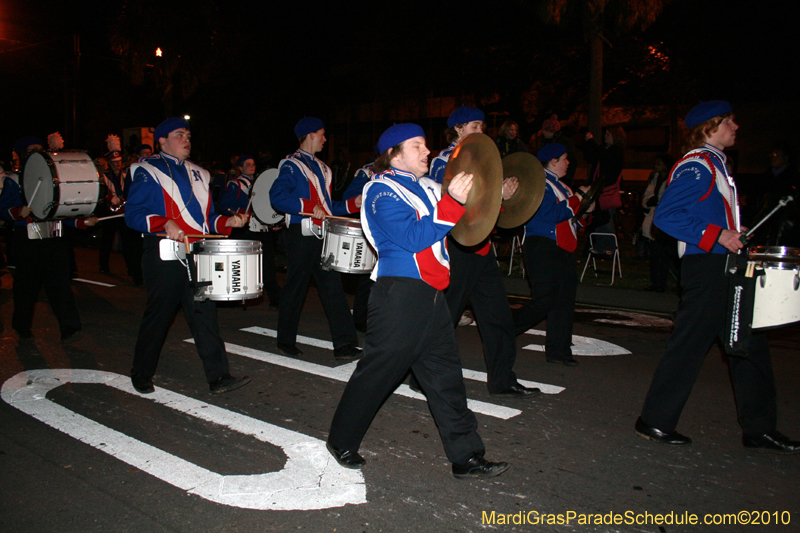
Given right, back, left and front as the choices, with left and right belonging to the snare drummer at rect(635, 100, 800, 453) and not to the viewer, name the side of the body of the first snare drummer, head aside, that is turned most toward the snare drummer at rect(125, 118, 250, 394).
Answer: back

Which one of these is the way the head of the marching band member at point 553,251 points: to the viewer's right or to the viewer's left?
to the viewer's right

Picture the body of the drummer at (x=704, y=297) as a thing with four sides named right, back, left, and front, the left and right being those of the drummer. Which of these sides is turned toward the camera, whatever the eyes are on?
right

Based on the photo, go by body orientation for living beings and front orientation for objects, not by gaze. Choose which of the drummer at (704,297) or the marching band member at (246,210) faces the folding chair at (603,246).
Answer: the marching band member

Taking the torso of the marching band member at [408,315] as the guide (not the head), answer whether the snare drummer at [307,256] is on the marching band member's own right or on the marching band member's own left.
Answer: on the marching band member's own left

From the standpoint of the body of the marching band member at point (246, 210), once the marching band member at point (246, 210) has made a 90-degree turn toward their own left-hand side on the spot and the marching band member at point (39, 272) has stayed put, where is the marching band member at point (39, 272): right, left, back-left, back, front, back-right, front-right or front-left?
back-left

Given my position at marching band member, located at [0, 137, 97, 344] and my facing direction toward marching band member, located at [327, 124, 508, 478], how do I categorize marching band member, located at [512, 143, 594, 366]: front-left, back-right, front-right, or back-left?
front-left

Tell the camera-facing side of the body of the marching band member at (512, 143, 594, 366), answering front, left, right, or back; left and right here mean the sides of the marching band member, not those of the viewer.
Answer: right

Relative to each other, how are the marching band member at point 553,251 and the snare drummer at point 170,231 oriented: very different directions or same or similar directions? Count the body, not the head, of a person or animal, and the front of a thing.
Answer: same or similar directions

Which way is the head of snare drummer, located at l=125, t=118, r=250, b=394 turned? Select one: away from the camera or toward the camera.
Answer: toward the camera

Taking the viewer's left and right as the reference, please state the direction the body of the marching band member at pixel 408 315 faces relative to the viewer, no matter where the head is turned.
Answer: facing to the right of the viewer
